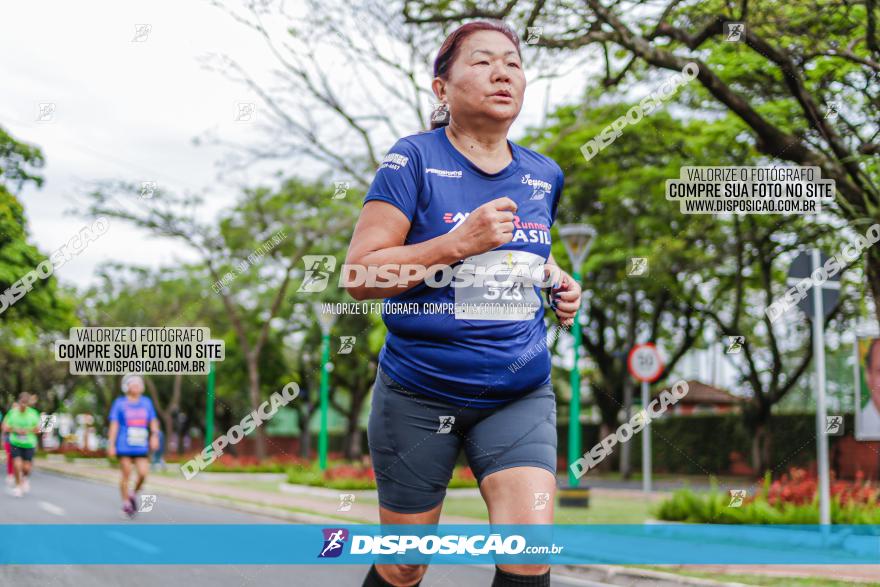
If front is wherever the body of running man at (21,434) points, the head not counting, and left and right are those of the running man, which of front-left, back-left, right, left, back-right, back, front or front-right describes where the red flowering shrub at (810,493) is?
front-left

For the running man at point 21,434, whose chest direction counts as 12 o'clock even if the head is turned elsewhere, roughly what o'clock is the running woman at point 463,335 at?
the running woman at point 463,335 is roughly at 12 o'clock from the running man at point 21,434.

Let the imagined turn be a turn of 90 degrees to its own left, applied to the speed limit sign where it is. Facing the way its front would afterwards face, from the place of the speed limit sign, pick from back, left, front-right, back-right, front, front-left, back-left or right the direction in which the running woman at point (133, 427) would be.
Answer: back-right

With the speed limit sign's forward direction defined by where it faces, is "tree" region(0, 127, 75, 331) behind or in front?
in front

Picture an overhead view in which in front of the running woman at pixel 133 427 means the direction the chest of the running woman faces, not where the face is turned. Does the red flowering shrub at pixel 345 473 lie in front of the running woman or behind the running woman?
behind

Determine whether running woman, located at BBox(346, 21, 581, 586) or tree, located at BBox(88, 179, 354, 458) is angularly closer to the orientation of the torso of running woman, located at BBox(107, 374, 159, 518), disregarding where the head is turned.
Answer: the running woman

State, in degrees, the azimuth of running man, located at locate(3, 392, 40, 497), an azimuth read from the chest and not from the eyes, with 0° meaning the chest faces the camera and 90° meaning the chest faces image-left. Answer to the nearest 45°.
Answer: approximately 0°

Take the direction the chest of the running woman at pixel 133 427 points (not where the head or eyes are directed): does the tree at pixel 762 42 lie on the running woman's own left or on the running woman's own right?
on the running woman's own left
